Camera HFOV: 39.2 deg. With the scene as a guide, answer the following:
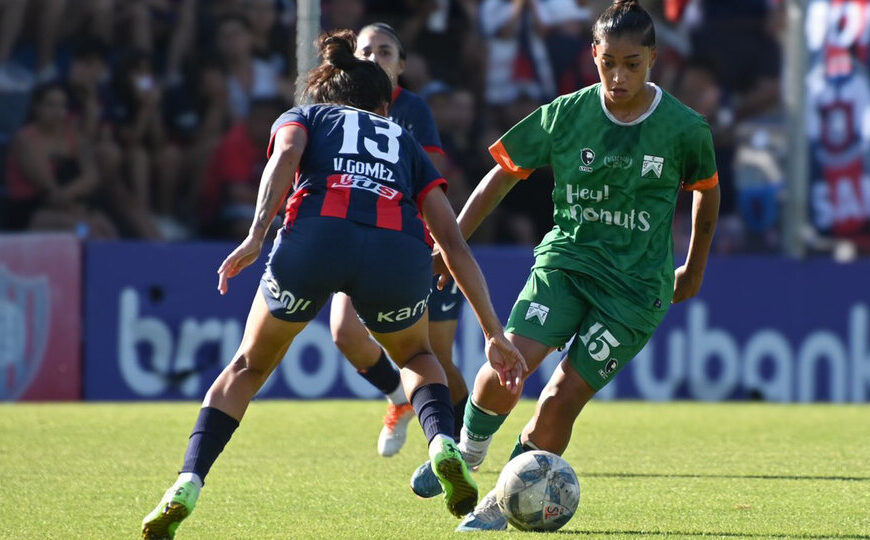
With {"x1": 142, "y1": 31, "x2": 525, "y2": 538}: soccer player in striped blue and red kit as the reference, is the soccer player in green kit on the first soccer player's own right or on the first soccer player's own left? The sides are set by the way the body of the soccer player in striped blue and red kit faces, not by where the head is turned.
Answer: on the first soccer player's own right

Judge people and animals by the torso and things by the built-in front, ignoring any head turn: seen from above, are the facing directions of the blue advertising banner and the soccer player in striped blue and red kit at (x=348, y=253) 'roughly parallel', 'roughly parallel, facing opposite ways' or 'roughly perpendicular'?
roughly parallel, facing opposite ways

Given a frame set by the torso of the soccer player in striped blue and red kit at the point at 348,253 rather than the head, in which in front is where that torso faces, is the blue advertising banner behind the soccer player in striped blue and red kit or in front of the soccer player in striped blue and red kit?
in front

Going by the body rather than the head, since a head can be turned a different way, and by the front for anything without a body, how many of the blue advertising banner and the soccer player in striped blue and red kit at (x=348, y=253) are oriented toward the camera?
1

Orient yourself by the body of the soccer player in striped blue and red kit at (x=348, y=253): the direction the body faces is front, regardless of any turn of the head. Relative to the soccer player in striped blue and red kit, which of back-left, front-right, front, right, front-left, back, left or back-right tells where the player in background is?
front

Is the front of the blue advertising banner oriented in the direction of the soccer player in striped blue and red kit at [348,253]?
yes

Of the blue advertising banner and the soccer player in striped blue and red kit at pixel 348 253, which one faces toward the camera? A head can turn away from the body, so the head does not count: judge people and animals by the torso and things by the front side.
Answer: the blue advertising banner

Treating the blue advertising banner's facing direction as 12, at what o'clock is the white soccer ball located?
The white soccer ball is roughly at 12 o'clock from the blue advertising banner.

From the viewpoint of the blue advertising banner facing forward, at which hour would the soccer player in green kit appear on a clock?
The soccer player in green kit is roughly at 12 o'clock from the blue advertising banner.

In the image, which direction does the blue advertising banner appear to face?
toward the camera

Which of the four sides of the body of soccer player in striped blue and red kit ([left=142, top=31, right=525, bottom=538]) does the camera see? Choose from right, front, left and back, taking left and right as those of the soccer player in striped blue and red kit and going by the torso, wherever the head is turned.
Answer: back

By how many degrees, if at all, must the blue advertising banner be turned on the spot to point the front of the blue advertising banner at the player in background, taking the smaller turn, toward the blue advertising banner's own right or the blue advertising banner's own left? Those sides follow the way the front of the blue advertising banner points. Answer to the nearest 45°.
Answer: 0° — it already faces them

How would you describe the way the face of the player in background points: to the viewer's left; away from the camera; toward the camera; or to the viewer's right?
toward the camera
